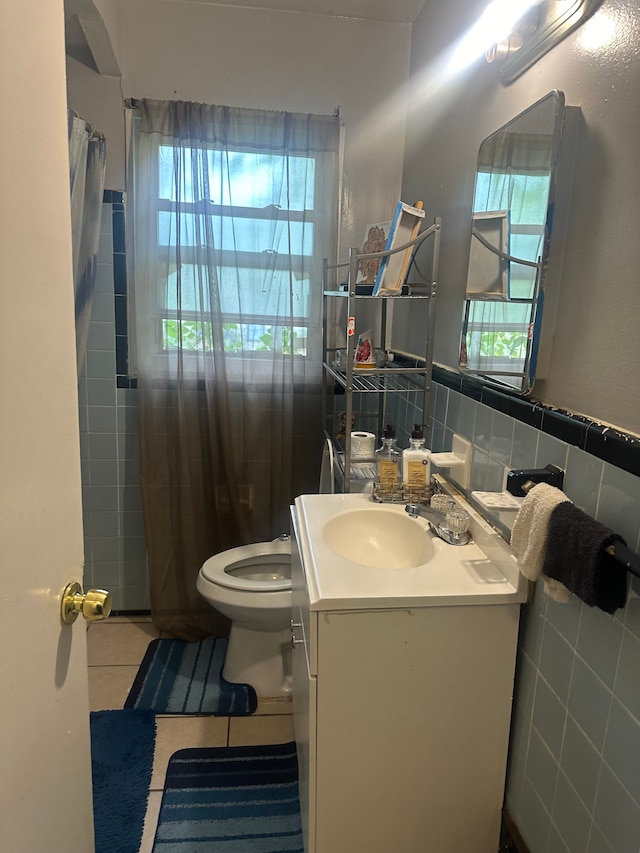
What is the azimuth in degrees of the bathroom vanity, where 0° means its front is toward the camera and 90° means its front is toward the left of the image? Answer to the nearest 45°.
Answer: approximately 90°

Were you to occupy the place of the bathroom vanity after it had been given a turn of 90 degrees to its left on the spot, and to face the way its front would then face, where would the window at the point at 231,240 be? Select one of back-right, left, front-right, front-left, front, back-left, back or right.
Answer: back-right

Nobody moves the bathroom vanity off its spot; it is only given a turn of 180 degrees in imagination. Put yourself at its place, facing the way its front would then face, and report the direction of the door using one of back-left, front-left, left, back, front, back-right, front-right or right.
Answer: back-right

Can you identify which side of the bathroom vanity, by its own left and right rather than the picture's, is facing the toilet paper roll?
right

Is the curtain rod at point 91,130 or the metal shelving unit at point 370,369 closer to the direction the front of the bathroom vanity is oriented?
the curtain rod

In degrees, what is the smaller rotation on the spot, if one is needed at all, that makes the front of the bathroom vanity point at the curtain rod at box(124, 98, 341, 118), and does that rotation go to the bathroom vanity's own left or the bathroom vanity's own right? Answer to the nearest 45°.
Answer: approximately 45° to the bathroom vanity's own right

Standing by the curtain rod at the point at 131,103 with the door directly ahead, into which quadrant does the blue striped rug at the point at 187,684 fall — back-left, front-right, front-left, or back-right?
front-left

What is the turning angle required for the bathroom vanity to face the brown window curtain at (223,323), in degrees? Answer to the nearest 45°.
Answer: approximately 45° to its right

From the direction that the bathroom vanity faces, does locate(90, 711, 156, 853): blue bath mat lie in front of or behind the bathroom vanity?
in front

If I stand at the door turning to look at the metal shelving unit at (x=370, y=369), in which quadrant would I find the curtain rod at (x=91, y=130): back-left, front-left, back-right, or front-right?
front-left

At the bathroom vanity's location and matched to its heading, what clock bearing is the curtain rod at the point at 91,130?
The curtain rod is roughly at 1 o'clock from the bathroom vanity.

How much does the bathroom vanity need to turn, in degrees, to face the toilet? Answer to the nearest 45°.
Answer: approximately 45° to its right

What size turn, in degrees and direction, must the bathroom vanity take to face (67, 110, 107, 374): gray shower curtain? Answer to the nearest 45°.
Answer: approximately 45° to its right

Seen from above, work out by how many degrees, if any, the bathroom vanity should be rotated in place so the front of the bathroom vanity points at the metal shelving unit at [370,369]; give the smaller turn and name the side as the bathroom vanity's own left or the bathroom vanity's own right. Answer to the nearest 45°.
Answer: approximately 90° to the bathroom vanity's own right

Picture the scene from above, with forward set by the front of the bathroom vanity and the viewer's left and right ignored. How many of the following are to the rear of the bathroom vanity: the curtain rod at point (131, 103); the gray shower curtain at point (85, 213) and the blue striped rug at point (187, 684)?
0
